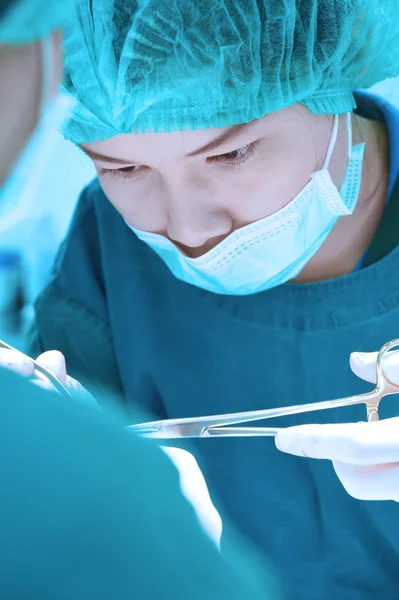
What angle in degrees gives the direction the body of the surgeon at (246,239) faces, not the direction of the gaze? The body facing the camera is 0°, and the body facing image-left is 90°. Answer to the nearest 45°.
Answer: approximately 45°
